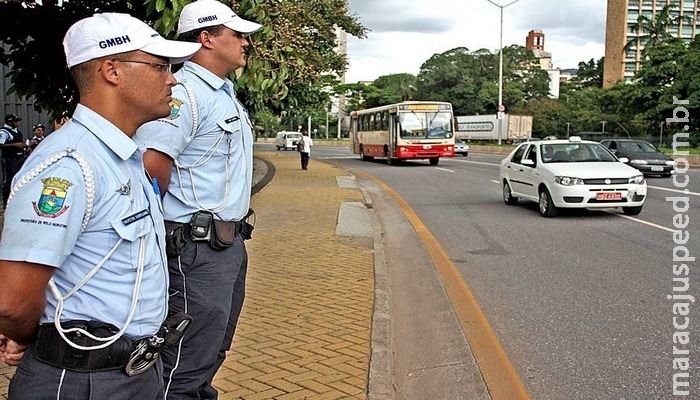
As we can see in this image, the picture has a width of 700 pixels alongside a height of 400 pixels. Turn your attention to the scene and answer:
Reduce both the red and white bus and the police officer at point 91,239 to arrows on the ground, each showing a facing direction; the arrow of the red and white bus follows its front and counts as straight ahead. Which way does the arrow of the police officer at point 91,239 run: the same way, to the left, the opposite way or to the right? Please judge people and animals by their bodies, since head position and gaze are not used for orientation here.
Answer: to the left

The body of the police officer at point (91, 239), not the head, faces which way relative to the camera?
to the viewer's right

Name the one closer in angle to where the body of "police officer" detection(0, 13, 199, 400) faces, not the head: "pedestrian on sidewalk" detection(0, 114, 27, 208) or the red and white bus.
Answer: the red and white bus

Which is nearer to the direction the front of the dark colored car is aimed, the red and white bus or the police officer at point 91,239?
the police officer

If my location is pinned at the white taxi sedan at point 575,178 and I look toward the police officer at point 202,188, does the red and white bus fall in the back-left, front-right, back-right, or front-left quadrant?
back-right

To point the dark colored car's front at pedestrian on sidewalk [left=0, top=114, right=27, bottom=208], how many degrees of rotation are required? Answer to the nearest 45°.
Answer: approximately 90° to its right

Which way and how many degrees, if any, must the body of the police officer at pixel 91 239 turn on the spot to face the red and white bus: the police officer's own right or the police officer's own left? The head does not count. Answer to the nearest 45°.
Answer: approximately 45° to the police officer's own left

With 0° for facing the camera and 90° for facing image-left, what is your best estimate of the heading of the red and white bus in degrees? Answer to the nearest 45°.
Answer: approximately 315°

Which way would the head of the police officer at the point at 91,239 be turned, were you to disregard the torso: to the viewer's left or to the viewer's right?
to the viewer's right

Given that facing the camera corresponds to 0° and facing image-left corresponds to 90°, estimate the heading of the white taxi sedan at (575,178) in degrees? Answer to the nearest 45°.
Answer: approximately 315°

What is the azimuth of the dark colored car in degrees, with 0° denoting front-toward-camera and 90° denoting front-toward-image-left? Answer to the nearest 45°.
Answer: approximately 315°

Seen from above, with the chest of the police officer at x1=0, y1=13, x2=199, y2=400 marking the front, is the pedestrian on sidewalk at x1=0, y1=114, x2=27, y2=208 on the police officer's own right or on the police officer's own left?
on the police officer's own left

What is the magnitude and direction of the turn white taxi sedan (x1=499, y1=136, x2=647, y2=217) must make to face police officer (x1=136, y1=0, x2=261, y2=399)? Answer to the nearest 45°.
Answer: approximately 45° to its right
